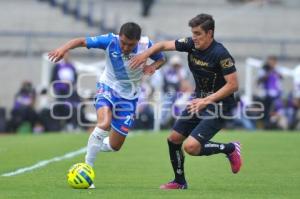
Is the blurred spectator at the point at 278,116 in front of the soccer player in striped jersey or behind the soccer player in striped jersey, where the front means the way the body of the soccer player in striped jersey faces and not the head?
behind

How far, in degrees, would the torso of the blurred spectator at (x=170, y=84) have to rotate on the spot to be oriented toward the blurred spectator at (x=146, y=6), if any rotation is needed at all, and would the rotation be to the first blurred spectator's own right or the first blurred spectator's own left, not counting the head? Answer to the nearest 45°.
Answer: approximately 180°

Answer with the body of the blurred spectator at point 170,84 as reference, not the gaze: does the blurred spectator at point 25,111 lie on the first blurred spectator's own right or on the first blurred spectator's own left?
on the first blurred spectator's own right

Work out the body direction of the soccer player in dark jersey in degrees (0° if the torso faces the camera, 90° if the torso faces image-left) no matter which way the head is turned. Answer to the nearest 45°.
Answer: approximately 45°

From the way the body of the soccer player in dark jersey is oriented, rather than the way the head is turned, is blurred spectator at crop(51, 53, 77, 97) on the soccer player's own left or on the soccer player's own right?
on the soccer player's own right

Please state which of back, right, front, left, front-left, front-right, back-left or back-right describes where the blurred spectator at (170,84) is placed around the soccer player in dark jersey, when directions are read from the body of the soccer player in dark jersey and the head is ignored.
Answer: back-right

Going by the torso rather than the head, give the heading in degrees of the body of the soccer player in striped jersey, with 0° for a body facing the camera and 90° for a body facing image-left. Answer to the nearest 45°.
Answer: approximately 0°
